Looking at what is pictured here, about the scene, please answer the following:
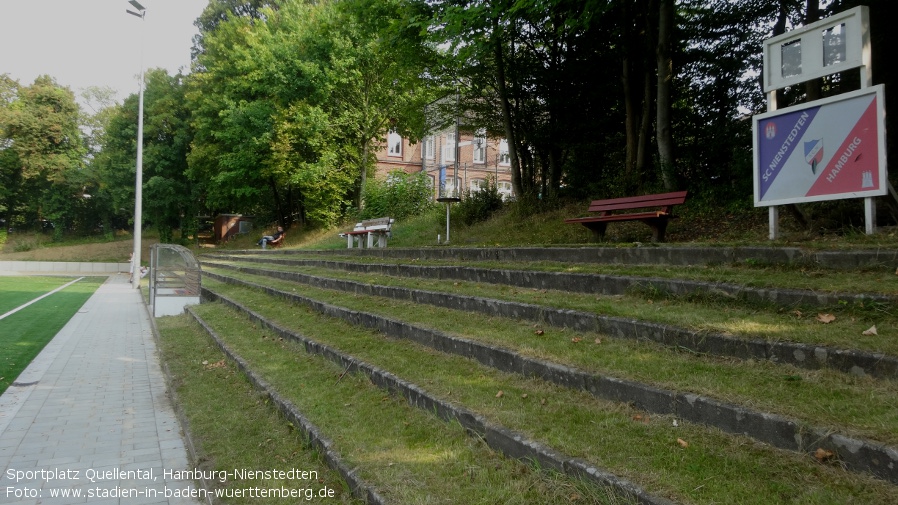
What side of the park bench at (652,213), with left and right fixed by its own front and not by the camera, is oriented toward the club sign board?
left

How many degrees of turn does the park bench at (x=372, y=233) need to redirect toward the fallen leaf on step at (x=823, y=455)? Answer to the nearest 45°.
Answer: approximately 45° to its left

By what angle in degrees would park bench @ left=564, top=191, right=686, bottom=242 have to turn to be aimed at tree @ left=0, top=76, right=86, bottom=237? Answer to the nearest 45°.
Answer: approximately 90° to its right

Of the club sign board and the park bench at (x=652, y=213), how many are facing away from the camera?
0

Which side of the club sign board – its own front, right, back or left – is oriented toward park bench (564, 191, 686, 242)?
right

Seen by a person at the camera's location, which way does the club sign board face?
facing the viewer and to the left of the viewer

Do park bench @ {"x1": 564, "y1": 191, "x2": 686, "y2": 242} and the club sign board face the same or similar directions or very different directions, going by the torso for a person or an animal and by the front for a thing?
same or similar directions

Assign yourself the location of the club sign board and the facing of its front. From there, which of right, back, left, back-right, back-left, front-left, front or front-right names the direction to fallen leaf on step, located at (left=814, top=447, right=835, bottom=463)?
front-left
